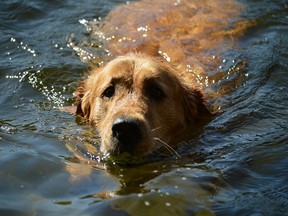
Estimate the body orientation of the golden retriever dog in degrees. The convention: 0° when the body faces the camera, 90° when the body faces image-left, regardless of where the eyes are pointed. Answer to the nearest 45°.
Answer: approximately 0°
